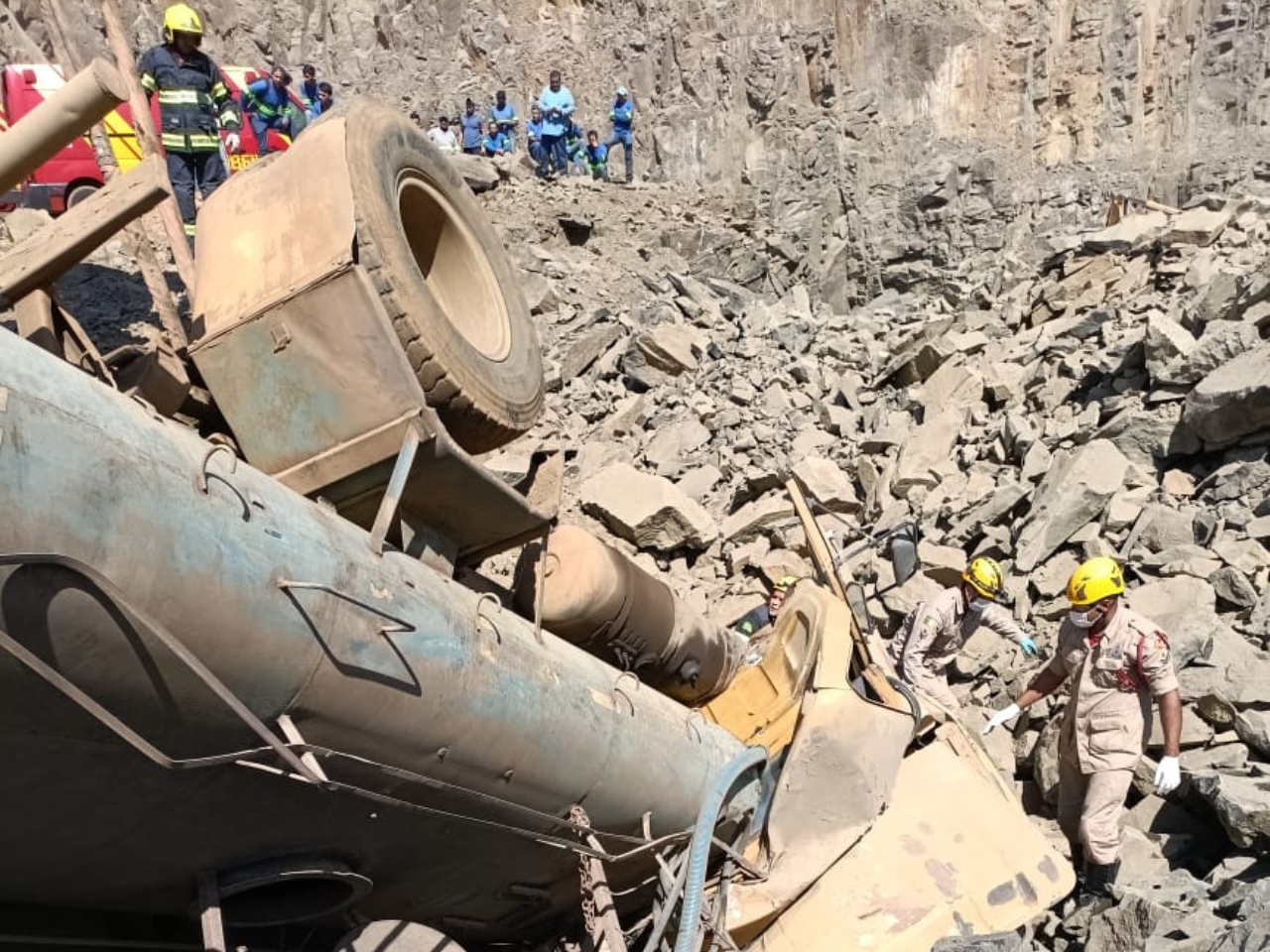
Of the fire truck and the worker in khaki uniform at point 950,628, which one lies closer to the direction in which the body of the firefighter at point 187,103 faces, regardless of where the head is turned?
the worker in khaki uniform

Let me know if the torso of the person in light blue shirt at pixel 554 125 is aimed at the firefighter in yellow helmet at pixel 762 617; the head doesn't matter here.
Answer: yes

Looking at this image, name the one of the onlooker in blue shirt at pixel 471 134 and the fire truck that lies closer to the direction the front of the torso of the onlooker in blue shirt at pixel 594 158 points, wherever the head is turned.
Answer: the fire truck

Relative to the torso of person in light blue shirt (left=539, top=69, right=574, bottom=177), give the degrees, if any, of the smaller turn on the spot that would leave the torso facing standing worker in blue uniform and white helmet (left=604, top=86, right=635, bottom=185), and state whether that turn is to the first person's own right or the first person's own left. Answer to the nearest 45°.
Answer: approximately 135° to the first person's own left

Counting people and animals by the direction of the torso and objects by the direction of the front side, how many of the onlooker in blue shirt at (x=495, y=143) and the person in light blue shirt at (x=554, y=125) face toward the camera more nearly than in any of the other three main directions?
2
